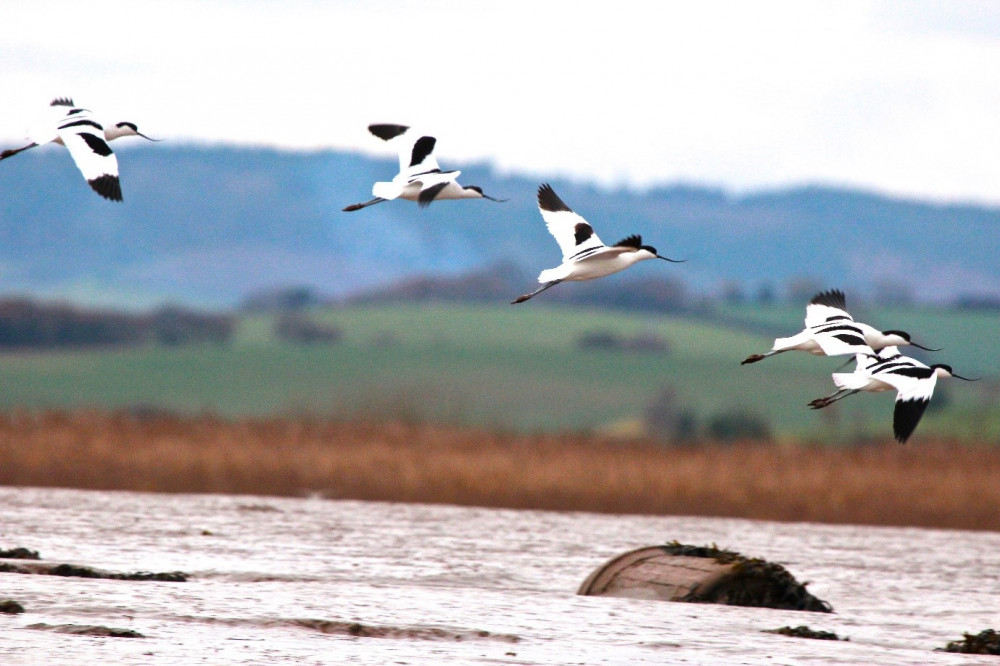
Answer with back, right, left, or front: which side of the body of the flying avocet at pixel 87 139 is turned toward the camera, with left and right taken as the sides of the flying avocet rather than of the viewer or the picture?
right

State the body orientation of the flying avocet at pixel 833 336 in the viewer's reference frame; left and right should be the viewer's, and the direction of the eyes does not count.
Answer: facing to the right of the viewer

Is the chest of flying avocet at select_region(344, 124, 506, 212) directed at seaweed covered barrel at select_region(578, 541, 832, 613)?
no

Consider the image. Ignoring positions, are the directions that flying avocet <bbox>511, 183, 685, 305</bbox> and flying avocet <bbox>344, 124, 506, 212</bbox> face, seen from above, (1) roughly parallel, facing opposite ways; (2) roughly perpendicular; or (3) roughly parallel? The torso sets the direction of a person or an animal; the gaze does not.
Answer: roughly parallel

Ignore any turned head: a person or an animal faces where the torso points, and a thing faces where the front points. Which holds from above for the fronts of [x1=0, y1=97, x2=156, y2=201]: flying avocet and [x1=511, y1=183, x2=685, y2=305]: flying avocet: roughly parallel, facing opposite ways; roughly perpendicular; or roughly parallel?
roughly parallel

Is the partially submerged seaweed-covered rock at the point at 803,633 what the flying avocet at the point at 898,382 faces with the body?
no

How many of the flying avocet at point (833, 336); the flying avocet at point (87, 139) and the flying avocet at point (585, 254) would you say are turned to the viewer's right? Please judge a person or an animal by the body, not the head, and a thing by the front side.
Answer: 3

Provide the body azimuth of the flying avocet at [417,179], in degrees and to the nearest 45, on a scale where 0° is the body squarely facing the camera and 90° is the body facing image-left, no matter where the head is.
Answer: approximately 270°

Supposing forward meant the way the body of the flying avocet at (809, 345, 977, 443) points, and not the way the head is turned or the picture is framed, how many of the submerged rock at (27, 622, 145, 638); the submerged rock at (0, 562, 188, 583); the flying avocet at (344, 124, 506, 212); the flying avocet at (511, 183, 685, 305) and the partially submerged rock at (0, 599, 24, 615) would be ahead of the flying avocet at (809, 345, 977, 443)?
0

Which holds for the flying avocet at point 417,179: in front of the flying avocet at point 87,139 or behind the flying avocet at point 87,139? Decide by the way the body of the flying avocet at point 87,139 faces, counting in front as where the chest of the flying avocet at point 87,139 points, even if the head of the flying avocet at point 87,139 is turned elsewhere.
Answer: in front

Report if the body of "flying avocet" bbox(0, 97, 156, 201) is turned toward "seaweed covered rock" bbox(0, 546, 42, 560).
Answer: no

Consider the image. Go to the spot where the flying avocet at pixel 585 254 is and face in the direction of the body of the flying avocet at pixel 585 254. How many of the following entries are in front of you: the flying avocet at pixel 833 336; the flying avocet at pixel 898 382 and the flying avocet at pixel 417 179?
2

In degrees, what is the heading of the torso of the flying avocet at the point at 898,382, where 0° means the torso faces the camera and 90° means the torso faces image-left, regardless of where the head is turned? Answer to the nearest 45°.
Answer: approximately 270°

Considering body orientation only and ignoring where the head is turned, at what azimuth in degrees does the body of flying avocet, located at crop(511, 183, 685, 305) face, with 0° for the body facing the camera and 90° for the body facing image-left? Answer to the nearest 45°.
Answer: approximately 270°

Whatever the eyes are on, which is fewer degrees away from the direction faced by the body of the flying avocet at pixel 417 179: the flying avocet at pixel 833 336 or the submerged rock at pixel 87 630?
the flying avocet
